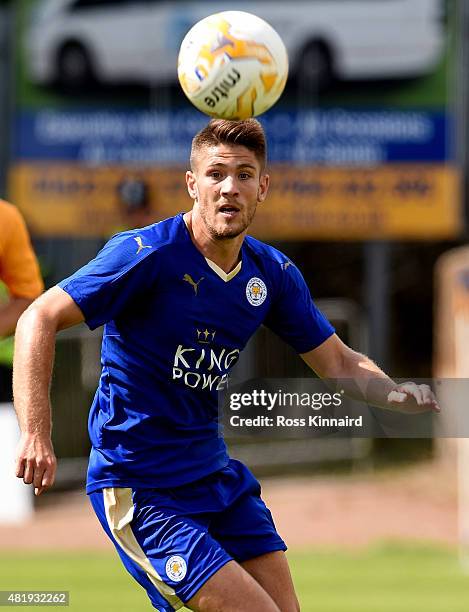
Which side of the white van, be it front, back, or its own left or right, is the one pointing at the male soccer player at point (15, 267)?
left

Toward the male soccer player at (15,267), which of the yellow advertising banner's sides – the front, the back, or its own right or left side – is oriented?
front

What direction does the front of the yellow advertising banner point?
toward the camera

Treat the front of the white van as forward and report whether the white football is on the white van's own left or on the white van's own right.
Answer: on the white van's own left

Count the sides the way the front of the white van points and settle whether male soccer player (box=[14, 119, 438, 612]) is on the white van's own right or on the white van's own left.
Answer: on the white van's own left

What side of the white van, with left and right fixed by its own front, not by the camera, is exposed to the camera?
left

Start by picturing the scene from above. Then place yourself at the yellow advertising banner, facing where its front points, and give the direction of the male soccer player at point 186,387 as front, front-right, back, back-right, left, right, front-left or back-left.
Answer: front
